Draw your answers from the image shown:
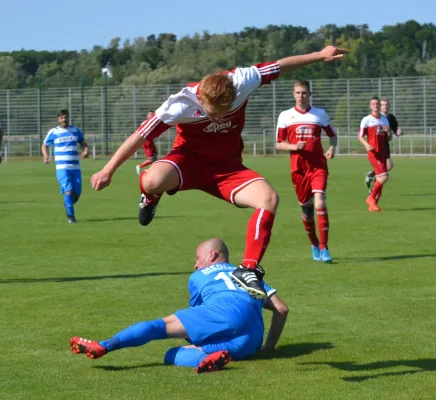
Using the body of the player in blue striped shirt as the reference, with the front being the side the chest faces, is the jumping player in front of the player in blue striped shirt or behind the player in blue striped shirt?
in front

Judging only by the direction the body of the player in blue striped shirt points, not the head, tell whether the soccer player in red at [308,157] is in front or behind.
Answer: in front

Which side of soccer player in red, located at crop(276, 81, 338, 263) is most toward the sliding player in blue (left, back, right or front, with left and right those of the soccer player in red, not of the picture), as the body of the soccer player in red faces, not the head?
front

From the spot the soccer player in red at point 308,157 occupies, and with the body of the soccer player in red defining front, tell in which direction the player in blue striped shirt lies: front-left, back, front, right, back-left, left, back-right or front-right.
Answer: back-right

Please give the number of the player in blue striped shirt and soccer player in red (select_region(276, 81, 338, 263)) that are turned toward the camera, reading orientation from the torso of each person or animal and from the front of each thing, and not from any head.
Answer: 2

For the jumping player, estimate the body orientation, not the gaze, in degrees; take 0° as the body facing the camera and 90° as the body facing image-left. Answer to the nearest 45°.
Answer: approximately 0°

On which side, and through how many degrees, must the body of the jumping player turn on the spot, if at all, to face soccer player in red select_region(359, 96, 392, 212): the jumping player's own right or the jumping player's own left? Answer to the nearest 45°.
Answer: approximately 180°

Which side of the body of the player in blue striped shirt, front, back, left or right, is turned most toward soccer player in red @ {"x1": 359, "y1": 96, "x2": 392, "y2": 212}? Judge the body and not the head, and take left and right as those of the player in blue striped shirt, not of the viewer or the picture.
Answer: left

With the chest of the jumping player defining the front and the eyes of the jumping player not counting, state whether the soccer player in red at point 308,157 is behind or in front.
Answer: behind
